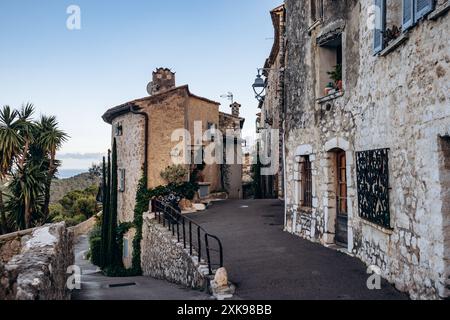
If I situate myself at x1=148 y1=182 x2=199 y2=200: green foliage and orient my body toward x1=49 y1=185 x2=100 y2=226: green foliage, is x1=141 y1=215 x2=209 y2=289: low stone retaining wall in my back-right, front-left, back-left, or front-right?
back-left

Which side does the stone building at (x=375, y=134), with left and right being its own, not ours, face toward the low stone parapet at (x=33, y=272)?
front

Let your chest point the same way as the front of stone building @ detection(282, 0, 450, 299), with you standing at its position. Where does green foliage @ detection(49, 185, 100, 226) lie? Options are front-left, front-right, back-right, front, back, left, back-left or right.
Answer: right

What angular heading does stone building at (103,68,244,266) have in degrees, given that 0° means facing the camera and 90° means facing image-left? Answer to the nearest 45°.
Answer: approximately 315°

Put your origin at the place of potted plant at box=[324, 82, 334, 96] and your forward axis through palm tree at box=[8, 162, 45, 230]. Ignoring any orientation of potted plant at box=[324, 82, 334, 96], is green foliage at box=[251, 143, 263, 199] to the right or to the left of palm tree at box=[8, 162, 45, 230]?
right

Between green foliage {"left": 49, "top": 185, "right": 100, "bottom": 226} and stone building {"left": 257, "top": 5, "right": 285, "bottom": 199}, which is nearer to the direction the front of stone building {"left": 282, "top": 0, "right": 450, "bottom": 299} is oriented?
the green foliage

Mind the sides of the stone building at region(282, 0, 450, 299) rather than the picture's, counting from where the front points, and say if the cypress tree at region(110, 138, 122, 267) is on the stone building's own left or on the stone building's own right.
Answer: on the stone building's own right

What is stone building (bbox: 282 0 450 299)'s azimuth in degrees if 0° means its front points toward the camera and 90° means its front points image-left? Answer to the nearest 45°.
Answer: approximately 45°

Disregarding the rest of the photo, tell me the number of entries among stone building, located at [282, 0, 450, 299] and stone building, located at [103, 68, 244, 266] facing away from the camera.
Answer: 0

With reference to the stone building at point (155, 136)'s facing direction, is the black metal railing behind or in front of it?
in front

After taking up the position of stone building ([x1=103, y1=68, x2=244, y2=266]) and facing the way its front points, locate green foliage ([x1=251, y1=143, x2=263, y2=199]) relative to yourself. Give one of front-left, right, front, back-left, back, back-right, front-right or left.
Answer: left

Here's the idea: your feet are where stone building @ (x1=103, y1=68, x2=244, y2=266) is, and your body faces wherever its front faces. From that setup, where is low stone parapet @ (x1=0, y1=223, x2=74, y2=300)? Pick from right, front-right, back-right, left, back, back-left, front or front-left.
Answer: front-right
